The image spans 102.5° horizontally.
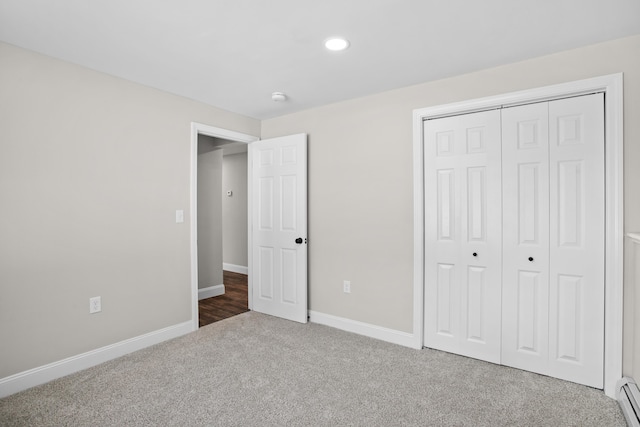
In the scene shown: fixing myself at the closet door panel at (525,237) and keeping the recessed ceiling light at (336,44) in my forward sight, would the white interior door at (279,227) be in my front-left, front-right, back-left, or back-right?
front-right

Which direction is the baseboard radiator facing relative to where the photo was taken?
to the viewer's left

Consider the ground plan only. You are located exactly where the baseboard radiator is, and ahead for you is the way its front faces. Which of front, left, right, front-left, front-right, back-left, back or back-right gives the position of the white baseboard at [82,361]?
front-left

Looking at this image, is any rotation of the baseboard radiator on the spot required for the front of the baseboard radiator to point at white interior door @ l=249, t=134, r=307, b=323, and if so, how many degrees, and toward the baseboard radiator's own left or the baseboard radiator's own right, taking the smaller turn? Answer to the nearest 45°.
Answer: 0° — it already faces it

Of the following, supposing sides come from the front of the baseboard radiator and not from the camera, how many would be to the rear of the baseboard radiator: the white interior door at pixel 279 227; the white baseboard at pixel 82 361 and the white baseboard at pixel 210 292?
0

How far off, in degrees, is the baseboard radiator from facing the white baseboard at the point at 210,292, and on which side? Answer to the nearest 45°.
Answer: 0° — it already faces it

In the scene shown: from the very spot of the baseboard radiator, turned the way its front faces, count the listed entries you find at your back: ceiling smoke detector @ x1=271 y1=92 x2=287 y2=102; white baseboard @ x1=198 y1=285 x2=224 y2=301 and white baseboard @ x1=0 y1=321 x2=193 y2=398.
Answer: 0
